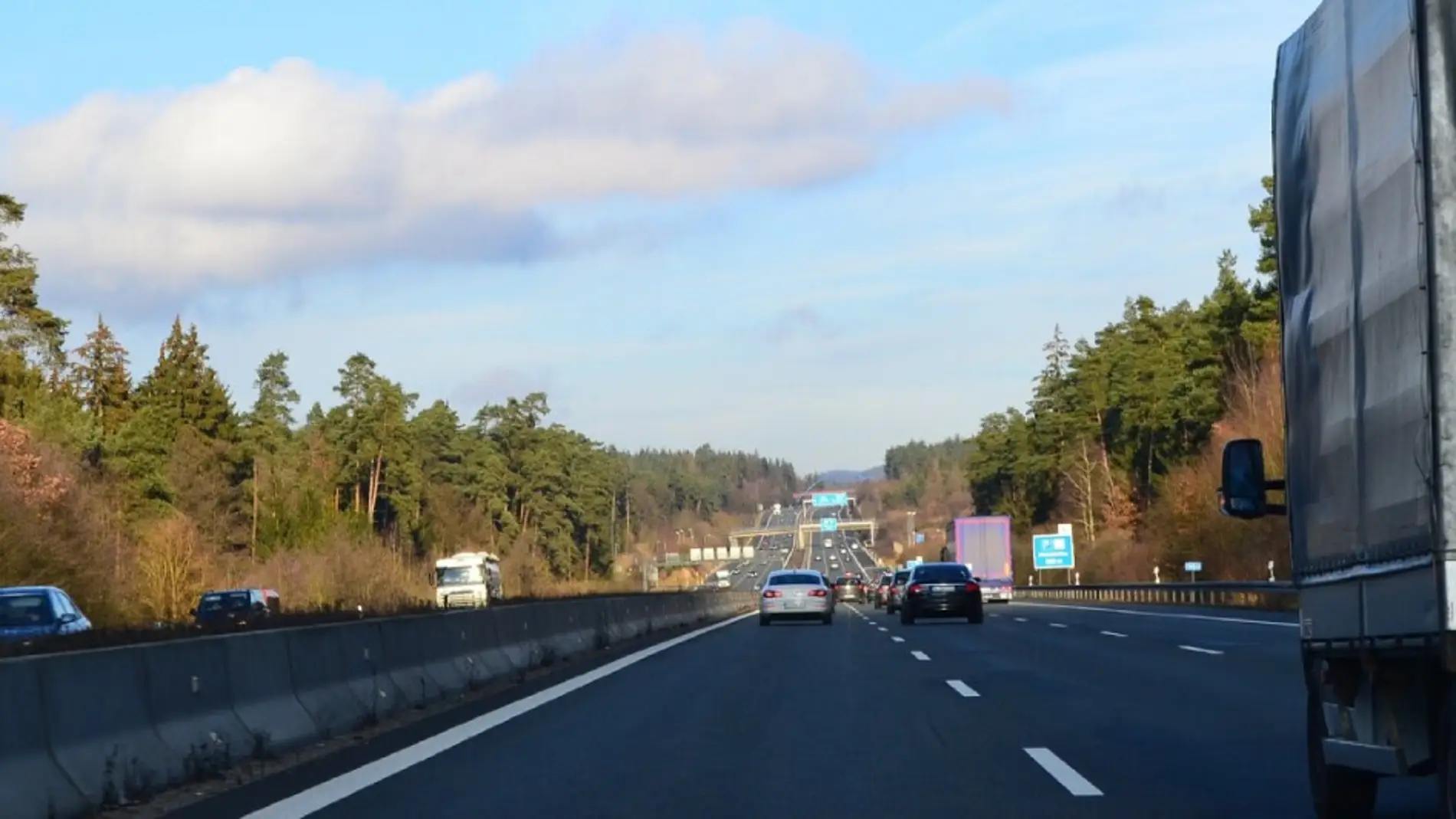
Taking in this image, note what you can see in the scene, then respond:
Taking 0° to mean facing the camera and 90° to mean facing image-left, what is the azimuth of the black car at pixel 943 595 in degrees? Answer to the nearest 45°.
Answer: approximately 180°

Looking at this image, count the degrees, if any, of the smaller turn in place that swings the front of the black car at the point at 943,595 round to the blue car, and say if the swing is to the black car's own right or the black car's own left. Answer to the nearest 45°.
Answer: approximately 135° to the black car's own left

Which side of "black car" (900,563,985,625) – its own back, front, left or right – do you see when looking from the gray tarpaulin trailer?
back

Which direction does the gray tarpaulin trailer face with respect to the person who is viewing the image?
facing away from the viewer and to the left of the viewer
